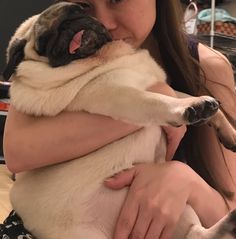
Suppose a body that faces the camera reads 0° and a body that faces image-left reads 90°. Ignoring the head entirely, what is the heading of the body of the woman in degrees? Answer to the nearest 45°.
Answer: approximately 45°

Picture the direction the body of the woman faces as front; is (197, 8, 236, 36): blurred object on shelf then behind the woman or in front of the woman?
behind
